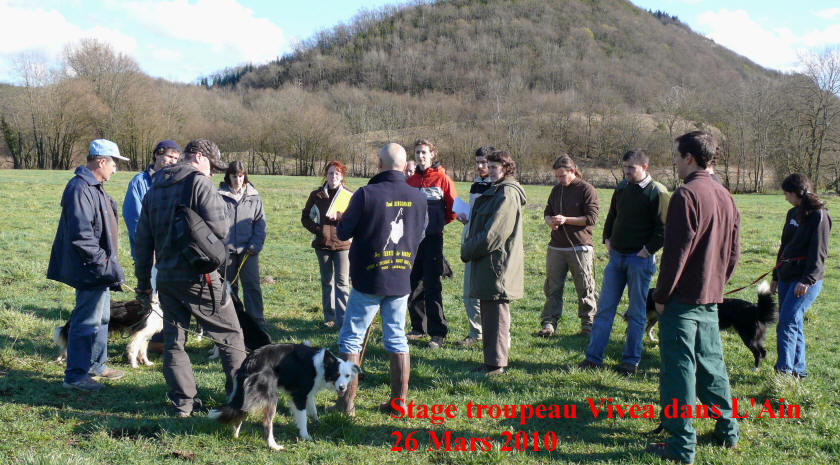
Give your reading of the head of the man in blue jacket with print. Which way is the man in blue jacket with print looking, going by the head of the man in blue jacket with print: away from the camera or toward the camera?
away from the camera

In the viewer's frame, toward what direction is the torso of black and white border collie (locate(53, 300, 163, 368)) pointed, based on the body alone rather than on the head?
to the viewer's right

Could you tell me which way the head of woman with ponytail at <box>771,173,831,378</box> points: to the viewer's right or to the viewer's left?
to the viewer's left

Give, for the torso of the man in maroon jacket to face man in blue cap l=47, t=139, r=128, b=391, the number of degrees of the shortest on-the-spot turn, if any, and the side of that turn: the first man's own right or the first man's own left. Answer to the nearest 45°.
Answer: approximately 45° to the first man's own left

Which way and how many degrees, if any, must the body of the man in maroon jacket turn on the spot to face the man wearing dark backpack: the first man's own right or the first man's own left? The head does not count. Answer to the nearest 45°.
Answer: approximately 45° to the first man's own left

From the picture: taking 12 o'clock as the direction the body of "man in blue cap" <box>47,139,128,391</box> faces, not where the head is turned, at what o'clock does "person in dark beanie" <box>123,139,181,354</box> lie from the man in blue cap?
The person in dark beanie is roughly at 10 o'clock from the man in blue cap.

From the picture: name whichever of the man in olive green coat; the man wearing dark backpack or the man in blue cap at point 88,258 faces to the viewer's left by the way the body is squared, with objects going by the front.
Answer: the man in olive green coat

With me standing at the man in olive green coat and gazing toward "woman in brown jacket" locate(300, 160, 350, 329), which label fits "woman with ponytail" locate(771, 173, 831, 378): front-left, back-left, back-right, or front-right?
back-right

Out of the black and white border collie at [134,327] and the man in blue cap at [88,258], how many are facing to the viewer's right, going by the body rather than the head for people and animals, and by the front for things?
2

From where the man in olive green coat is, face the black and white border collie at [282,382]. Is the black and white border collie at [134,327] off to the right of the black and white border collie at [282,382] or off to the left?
right

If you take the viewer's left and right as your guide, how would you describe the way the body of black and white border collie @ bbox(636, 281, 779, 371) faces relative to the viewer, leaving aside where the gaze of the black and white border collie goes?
facing to the left of the viewer

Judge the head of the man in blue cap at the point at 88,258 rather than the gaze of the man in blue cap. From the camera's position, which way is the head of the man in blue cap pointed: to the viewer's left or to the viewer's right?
to the viewer's right

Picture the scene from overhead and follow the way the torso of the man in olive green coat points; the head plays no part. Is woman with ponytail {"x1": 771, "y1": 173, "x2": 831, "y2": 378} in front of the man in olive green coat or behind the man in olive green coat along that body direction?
behind

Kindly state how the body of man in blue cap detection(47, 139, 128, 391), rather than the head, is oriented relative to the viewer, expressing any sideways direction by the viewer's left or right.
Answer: facing to the right of the viewer
